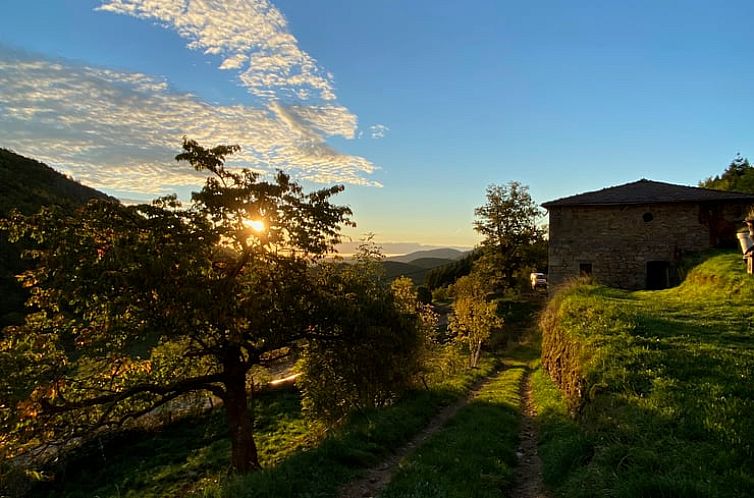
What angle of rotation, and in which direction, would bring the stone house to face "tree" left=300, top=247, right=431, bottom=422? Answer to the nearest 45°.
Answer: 0° — it already faces it

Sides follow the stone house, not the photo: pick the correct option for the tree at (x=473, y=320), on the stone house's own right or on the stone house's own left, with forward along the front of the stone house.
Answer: on the stone house's own right

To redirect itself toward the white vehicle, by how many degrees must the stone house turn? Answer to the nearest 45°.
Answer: approximately 135° to its right

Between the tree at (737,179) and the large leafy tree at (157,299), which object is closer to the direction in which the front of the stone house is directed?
the large leafy tree

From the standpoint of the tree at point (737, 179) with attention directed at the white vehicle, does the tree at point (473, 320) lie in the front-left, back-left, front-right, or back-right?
front-left

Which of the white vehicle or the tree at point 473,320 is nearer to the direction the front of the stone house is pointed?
the tree

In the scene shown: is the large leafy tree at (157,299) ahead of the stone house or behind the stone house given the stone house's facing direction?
ahead

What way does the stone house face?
toward the camera

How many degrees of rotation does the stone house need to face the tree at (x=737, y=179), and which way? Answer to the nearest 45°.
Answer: approximately 180°
